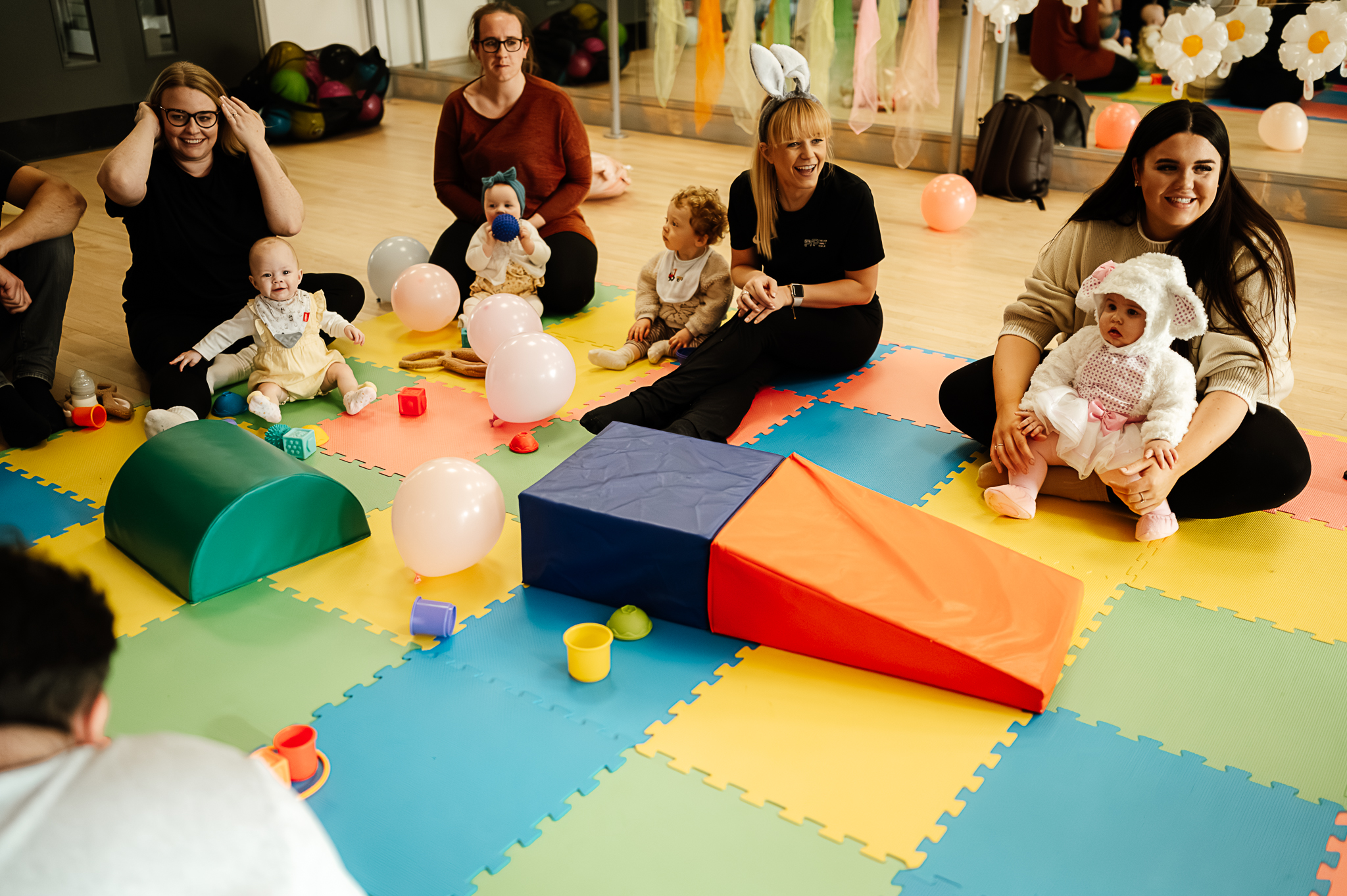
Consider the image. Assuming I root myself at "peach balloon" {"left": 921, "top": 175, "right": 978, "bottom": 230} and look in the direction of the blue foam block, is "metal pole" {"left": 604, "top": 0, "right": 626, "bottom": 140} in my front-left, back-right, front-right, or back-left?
back-right

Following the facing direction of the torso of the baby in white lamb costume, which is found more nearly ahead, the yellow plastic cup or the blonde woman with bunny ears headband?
the yellow plastic cup

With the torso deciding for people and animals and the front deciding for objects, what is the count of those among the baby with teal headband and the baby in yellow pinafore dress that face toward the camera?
2

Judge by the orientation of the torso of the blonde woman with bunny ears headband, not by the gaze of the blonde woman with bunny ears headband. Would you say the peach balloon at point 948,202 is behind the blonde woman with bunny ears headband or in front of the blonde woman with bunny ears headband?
behind

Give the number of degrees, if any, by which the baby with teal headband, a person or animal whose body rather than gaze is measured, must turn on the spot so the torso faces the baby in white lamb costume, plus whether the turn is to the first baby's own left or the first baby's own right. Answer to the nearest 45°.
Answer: approximately 45° to the first baby's own left

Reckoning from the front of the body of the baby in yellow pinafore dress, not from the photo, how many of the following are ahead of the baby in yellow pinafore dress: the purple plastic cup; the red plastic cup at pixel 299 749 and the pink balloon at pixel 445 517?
3

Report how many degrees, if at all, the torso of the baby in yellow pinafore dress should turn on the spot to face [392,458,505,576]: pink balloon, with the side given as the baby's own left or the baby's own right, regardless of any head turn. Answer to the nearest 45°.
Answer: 0° — they already face it

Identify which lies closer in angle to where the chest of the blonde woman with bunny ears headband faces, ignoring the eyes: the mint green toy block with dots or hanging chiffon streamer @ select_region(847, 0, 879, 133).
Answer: the mint green toy block with dots

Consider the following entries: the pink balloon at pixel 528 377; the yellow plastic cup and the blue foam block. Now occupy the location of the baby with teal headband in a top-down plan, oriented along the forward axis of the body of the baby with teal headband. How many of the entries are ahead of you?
3
